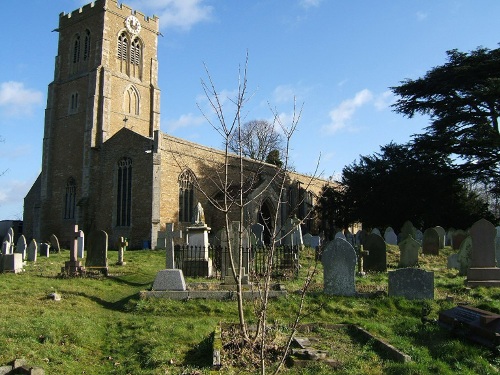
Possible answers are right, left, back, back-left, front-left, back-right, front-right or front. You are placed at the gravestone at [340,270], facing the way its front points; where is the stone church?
back-right

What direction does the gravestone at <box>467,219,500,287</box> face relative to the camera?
toward the camera

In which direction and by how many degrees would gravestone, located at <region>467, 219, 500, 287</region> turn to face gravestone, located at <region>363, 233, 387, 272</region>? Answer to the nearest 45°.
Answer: approximately 135° to its right

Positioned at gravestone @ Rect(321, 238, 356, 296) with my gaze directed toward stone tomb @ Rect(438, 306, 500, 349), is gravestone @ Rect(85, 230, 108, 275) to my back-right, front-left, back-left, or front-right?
back-right

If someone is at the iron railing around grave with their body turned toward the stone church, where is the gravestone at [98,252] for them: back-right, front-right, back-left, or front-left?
front-left

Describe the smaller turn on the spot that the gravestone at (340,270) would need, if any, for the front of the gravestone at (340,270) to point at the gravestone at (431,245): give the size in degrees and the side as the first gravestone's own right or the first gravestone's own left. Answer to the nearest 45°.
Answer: approximately 180°

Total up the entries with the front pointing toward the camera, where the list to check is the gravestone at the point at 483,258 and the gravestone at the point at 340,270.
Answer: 2

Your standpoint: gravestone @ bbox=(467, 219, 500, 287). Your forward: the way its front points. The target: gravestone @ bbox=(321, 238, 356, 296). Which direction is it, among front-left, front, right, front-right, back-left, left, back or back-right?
front-right

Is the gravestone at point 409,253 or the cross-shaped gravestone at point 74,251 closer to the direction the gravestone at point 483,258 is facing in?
the cross-shaped gravestone

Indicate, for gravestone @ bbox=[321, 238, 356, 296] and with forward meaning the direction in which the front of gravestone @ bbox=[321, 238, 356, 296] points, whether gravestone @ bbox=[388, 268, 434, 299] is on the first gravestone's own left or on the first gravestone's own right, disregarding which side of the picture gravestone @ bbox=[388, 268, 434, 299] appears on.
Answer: on the first gravestone's own left

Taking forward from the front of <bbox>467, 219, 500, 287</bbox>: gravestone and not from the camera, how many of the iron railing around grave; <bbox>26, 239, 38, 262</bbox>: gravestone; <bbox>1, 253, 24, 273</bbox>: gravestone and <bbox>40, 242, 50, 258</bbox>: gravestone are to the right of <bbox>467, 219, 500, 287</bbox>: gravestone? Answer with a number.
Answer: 4

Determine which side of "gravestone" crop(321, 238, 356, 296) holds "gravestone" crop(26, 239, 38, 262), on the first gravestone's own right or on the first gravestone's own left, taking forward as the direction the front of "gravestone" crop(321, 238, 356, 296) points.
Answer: on the first gravestone's own right

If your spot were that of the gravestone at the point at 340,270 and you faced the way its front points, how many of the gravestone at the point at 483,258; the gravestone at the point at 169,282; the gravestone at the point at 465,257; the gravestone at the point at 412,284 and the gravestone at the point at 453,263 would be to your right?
1
